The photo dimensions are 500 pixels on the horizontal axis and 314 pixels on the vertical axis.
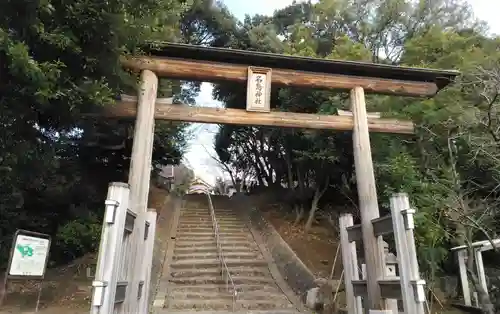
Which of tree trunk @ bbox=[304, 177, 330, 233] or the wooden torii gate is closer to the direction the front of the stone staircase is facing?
the wooden torii gate

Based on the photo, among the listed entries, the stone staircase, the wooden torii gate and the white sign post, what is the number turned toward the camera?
3

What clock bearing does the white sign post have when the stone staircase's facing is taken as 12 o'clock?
The white sign post is roughly at 1 o'clock from the stone staircase.

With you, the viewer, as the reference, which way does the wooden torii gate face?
facing the viewer

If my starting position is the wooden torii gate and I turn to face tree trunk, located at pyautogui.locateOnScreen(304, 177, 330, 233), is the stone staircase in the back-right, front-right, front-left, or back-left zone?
front-left

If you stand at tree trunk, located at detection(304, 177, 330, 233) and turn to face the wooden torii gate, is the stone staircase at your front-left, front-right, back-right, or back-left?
front-right

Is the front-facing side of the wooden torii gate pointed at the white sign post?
no

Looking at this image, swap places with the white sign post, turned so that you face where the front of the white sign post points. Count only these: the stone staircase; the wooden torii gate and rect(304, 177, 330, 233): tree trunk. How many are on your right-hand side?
0

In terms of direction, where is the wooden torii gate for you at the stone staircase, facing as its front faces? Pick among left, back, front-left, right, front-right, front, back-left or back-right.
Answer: front

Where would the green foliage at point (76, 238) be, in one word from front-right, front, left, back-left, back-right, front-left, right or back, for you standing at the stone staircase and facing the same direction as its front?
right

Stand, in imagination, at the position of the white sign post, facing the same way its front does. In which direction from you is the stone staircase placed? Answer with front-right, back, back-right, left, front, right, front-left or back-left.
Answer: back-left

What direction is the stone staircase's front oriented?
toward the camera

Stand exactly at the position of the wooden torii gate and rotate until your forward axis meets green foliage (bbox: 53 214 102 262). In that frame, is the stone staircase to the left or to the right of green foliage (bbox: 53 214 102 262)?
right

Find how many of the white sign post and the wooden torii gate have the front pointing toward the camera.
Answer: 2

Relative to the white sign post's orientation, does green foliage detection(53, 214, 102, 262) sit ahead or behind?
behind

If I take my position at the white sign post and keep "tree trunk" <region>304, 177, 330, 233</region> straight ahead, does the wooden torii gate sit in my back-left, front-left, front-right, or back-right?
front-right

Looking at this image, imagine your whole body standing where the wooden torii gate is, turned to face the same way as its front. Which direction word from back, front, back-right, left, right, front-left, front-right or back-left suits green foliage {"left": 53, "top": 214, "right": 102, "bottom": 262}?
back-right

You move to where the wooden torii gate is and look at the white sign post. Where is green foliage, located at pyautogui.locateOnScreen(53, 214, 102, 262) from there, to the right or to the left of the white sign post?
right

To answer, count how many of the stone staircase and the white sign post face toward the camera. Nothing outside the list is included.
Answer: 2

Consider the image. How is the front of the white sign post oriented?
toward the camera
